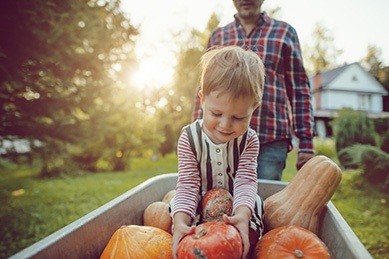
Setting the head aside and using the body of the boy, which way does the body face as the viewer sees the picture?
toward the camera

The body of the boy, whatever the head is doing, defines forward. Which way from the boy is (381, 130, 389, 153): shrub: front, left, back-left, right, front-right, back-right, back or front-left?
back-left

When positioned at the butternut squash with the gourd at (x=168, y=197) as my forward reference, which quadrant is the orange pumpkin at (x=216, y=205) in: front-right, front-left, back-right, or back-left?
front-left

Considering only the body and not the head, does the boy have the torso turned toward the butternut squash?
no

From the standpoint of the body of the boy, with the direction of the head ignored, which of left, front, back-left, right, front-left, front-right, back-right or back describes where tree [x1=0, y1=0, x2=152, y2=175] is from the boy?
back-right

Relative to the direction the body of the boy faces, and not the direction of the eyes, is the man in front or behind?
behind

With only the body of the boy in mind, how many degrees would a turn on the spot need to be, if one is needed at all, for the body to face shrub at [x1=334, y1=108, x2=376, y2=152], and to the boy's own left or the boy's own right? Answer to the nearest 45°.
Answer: approximately 135° to the boy's own left

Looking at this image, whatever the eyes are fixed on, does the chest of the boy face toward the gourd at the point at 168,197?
no

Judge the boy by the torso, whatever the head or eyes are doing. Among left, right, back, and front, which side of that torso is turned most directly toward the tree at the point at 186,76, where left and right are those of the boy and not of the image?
back

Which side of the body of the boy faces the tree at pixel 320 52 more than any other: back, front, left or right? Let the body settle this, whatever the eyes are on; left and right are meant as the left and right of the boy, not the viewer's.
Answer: back
